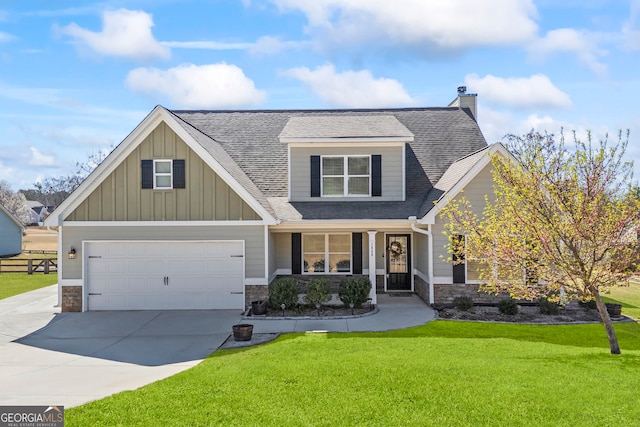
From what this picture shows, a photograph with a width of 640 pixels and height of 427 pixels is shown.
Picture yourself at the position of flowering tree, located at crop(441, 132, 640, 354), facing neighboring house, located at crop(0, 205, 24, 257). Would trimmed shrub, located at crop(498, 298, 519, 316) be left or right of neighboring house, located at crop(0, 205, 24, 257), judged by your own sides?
right

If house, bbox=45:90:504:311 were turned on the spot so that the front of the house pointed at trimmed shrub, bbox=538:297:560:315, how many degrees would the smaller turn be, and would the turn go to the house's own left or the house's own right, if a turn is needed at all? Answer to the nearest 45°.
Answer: approximately 90° to the house's own left

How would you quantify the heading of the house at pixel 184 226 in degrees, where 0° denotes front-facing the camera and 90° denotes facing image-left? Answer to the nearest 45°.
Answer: approximately 0°

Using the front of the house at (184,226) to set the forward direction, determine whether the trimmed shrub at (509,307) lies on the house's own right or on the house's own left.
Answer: on the house's own left

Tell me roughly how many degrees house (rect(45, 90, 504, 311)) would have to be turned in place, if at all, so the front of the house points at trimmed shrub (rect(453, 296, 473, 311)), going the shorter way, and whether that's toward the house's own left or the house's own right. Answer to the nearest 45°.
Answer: approximately 90° to the house's own left

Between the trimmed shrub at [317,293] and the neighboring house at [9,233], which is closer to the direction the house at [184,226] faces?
the trimmed shrub

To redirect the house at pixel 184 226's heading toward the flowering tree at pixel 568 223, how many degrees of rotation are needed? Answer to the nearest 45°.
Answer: approximately 45° to its left

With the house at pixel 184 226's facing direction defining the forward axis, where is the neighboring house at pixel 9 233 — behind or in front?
behind
